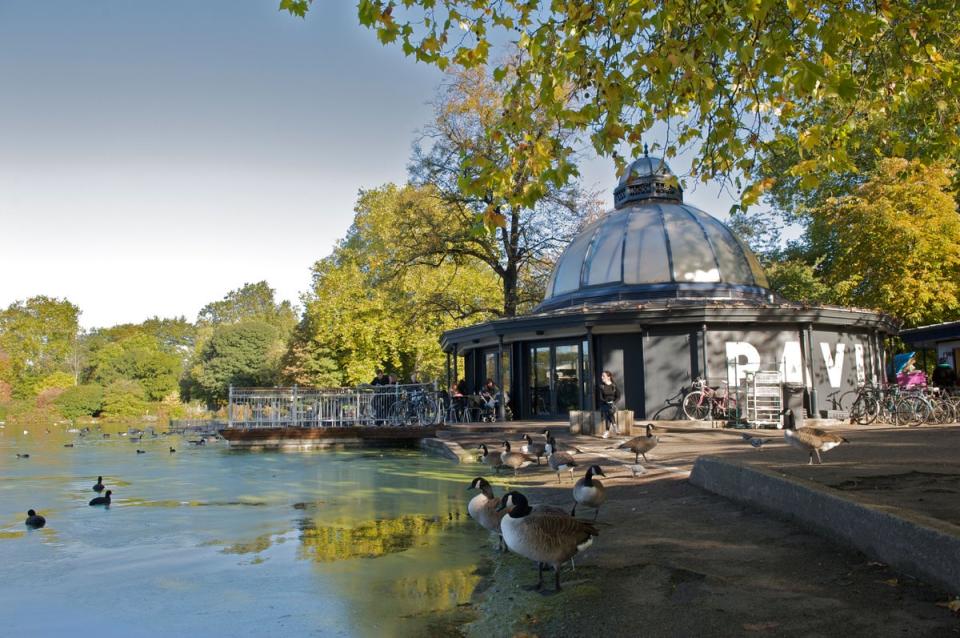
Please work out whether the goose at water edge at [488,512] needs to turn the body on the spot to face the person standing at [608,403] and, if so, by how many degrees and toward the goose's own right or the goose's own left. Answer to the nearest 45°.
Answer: approximately 135° to the goose's own right

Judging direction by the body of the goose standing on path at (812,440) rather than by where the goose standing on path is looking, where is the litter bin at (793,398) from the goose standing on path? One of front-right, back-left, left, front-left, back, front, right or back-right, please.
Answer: right

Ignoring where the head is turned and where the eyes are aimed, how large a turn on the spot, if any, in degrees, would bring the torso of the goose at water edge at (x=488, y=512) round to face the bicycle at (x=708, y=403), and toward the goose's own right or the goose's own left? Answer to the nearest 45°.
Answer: approximately 180°

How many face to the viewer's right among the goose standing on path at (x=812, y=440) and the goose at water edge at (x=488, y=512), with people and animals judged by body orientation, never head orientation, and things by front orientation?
0

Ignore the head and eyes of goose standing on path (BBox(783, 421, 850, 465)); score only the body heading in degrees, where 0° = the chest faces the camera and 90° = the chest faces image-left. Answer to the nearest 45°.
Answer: approximately 90°

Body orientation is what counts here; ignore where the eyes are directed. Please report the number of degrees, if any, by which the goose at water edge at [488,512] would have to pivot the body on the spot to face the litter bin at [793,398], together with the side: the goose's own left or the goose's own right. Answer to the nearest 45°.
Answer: approximately 180°

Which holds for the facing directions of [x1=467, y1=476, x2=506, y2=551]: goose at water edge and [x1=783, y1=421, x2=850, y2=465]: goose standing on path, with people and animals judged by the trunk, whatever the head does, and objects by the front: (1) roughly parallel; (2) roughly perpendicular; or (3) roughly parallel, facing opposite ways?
roughly perpendicular

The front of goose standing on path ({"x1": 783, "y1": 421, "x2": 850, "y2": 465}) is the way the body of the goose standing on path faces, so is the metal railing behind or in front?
in front

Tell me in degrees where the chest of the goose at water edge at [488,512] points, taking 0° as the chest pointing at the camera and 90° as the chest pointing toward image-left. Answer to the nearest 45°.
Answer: approximately 45°

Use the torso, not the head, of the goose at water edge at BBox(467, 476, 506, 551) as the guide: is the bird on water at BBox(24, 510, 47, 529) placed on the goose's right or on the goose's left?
on the goose's right

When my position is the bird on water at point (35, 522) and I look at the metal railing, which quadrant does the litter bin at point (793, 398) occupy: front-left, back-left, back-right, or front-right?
front-right

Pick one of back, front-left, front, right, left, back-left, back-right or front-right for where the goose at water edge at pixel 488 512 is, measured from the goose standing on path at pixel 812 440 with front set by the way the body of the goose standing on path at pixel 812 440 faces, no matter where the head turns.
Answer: front-left

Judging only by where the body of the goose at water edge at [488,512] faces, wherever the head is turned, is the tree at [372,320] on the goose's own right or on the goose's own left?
on the goose's own right
